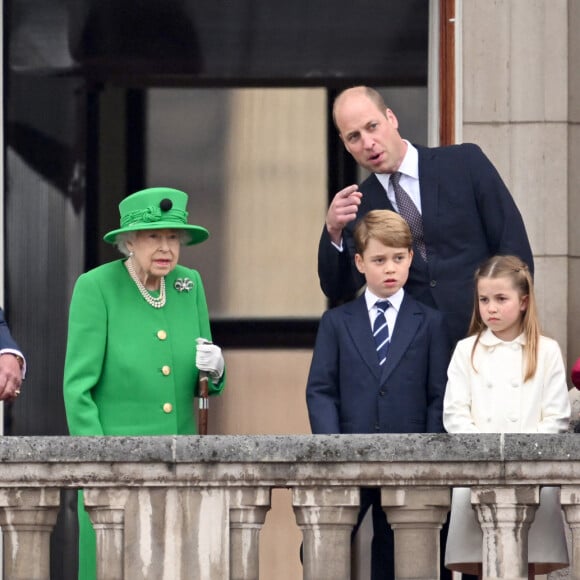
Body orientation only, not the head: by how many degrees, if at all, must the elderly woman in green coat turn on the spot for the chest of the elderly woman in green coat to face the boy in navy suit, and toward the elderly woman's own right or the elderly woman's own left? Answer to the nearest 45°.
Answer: approximately 45° to the elderly woman's own left

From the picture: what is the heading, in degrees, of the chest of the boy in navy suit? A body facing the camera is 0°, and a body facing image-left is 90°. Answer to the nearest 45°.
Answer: approximately 0°

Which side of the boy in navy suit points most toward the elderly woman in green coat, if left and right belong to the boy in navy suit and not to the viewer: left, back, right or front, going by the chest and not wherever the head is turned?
right

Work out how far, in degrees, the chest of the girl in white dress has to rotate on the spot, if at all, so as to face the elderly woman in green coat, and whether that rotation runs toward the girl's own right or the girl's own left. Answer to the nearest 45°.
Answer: approximately 90° to the girl's own right

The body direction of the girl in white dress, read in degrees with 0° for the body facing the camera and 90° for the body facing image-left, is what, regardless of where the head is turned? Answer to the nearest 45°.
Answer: approximately 0°

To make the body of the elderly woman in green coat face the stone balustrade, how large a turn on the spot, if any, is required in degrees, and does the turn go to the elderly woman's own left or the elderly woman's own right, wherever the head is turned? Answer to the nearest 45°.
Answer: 0° — they already face it
